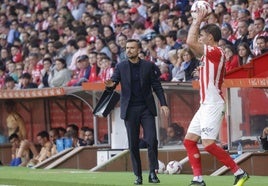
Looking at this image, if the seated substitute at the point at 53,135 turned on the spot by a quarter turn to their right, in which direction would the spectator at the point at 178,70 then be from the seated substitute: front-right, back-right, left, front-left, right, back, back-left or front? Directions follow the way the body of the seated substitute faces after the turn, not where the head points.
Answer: back

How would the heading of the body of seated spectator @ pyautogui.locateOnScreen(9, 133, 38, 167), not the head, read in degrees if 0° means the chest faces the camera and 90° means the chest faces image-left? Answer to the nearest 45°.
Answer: approximately 45°

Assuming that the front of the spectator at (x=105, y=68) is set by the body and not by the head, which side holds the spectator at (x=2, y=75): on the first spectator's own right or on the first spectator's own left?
on the first spectator's own right

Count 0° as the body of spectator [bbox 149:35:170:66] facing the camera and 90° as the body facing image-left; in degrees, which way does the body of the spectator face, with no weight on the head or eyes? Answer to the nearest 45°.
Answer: approximately 45°

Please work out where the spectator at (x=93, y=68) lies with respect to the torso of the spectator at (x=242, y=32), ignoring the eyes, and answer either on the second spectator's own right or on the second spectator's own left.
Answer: on the second spectator's own right
